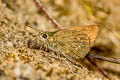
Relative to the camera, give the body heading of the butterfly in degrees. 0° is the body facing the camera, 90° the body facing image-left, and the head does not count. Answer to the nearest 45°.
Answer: approximately 90°
